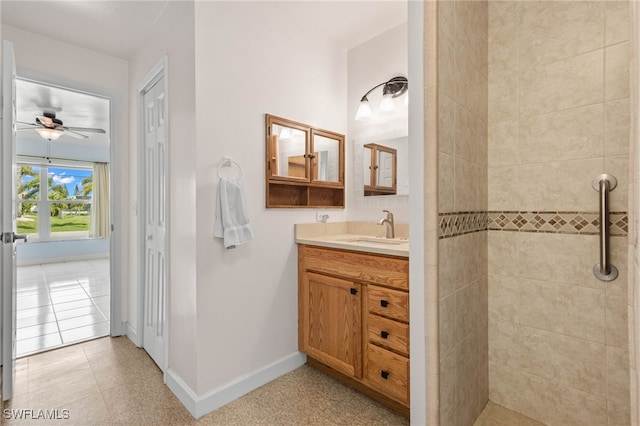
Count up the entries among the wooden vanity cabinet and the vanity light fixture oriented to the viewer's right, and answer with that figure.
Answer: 0

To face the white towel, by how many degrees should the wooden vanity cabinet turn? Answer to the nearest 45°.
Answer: approximately 45° to its right

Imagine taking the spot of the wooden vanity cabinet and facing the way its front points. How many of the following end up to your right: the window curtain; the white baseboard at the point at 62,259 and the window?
3

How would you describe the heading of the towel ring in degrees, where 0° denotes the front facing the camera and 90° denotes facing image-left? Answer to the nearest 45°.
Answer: approximately 315°

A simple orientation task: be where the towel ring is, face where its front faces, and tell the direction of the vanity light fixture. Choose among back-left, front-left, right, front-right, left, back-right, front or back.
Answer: front-left

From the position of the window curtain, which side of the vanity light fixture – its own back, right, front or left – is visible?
right

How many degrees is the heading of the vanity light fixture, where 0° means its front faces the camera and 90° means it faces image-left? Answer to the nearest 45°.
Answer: approximately 45°

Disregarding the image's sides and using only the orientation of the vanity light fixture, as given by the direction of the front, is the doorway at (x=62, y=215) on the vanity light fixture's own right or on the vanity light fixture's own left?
on the vanity light fixture's own right

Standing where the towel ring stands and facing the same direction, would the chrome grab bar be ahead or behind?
ahead
